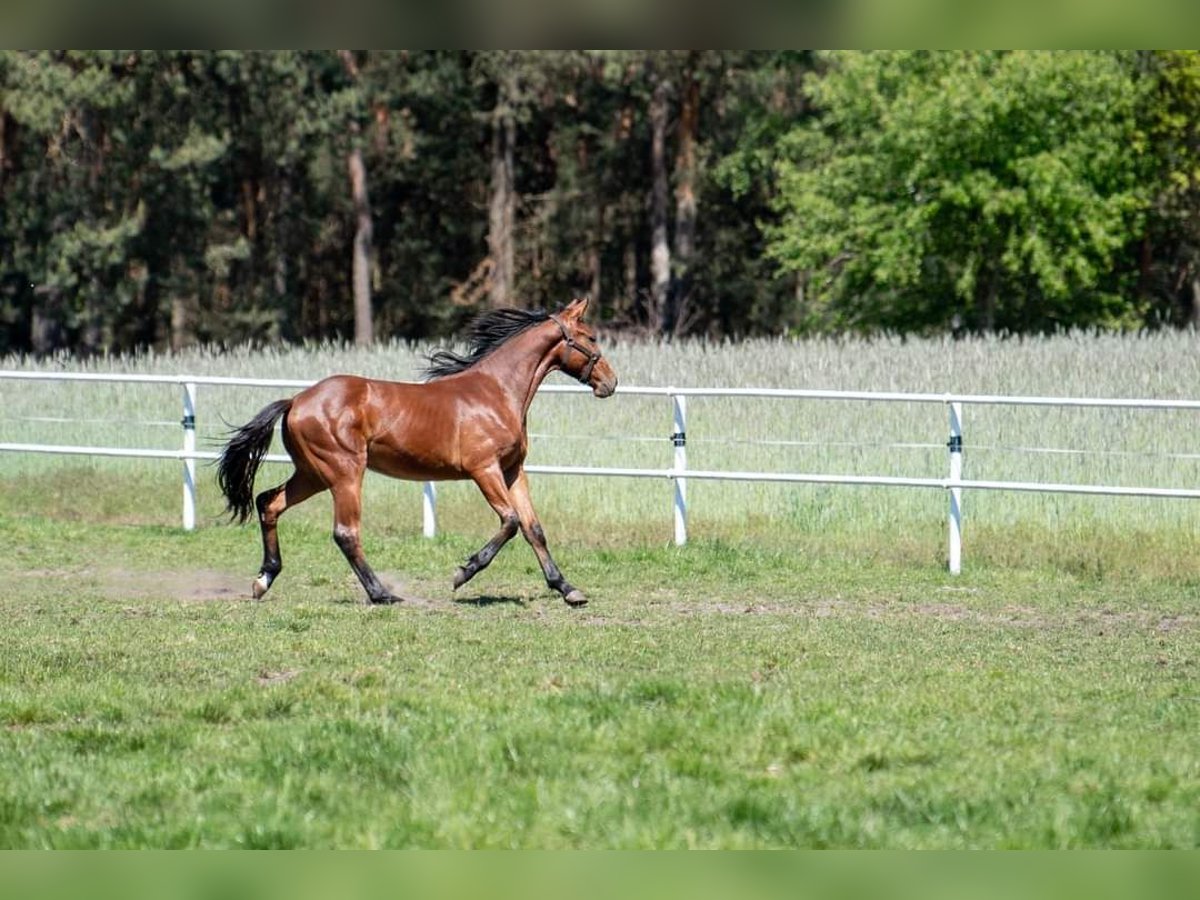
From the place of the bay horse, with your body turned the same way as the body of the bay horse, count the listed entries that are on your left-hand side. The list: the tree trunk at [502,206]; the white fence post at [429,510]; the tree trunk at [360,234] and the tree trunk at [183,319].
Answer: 4

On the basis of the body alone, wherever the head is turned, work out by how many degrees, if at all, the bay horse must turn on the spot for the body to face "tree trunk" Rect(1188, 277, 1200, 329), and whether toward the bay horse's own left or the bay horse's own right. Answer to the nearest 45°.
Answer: approximately 45° to the bay horse's own left

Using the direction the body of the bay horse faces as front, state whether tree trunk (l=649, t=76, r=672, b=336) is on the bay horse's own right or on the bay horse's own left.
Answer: on the bay horse's own left

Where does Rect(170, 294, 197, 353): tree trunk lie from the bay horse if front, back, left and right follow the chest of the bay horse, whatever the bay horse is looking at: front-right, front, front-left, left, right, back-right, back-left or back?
left

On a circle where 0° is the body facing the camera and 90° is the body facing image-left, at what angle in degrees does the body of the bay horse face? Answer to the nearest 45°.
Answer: approximately 270°

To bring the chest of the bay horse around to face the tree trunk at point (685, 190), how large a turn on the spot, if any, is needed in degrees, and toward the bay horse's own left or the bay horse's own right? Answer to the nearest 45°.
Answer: approximately 90° to the bay horse's own left

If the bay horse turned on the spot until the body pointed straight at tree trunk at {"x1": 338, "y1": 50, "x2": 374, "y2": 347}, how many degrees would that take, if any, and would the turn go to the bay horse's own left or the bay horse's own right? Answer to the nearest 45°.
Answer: approximately 90° to the bay horse's own left

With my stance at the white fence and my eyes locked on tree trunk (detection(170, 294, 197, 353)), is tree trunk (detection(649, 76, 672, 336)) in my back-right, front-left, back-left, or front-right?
front-right

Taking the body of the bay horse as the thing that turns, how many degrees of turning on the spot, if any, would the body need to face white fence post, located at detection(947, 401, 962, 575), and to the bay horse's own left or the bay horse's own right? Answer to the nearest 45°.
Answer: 0° — it already faces it

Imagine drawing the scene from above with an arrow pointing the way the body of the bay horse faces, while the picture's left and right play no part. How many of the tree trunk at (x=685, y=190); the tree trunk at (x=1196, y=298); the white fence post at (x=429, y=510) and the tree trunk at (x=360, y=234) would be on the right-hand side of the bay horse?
0

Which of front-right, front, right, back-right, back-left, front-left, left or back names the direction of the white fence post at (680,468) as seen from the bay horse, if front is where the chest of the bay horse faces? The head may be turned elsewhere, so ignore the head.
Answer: front-left

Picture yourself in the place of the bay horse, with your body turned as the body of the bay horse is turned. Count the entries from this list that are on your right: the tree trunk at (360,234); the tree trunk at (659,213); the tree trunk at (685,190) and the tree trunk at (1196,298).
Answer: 0

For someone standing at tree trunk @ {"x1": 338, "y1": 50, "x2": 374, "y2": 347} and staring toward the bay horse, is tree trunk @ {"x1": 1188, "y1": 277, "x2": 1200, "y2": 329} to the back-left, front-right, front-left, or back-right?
front-left
